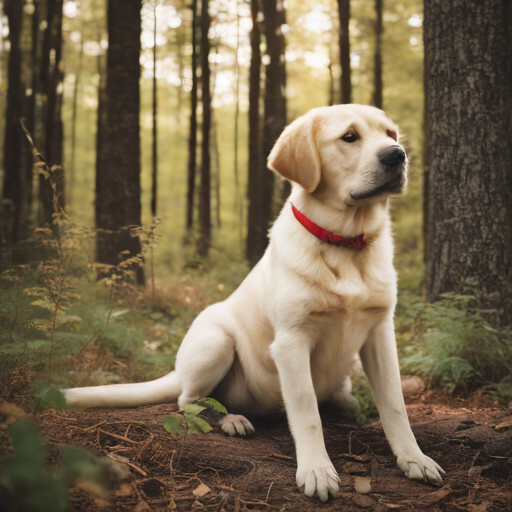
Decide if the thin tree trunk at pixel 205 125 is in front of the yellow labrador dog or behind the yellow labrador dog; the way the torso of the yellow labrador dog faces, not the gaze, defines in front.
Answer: behind

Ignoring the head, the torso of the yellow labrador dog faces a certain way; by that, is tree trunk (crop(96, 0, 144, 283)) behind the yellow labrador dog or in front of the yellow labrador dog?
behind

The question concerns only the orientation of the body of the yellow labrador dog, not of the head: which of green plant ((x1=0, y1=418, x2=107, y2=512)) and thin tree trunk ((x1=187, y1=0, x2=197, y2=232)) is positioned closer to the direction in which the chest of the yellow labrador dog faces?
the green plant

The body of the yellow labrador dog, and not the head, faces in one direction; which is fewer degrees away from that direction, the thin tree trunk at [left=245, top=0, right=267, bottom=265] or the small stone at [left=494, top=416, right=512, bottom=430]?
the small stone

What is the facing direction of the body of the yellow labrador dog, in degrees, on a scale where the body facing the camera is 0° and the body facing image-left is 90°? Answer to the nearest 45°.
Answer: approximately 315°

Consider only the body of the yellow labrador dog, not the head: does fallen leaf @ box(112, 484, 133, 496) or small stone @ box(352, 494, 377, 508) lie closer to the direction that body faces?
the small stone

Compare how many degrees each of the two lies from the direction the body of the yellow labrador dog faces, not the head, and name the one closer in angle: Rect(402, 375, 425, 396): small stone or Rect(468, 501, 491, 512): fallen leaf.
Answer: the fallen leaf

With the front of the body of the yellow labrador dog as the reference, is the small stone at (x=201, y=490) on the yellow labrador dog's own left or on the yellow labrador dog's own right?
on the yellow labrador dog's own right

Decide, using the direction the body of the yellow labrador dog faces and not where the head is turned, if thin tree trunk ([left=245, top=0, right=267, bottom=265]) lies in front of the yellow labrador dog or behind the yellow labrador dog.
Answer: behind

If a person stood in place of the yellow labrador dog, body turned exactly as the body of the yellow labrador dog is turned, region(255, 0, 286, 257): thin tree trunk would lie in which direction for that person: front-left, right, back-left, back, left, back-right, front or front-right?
back-left
